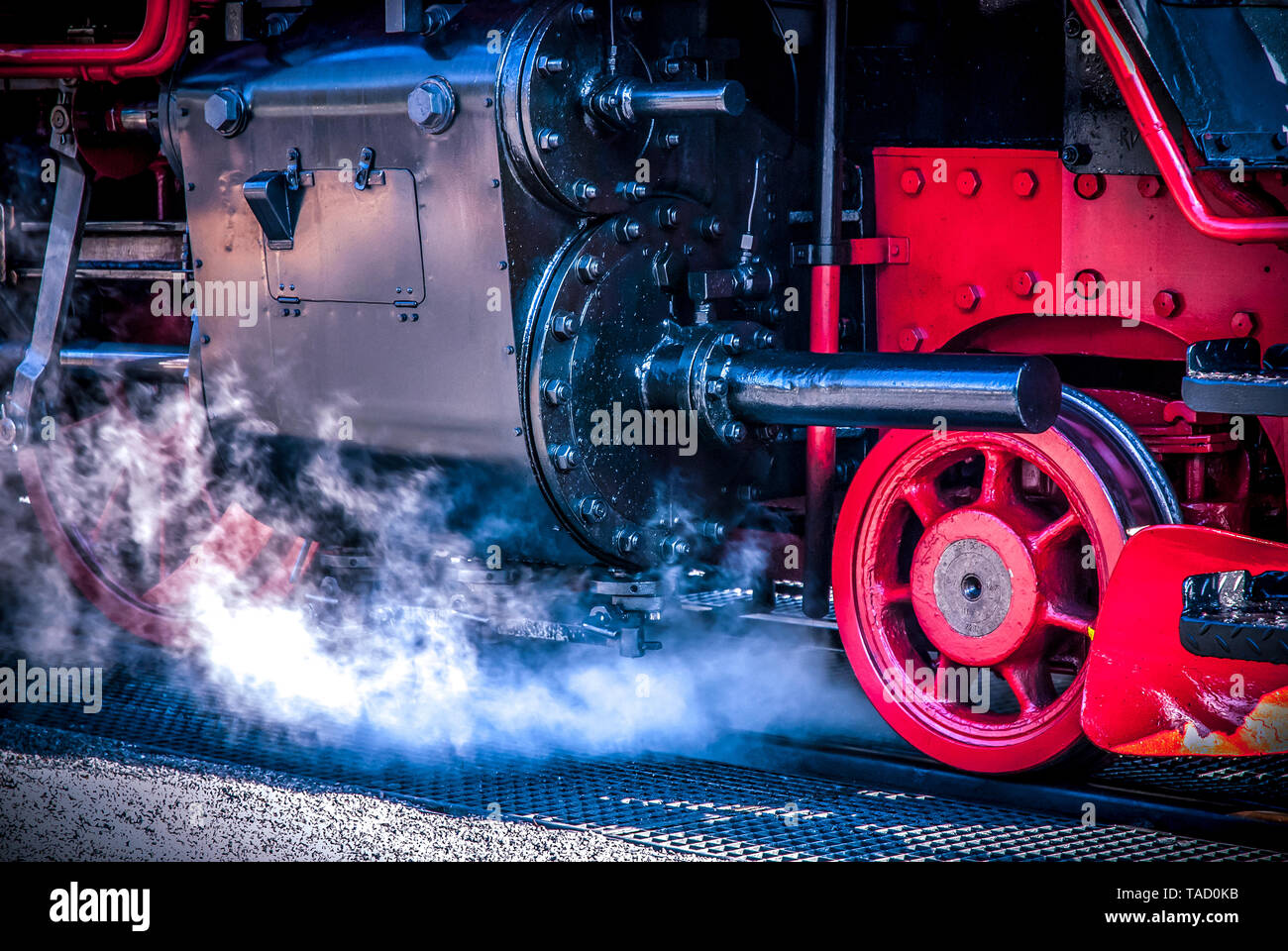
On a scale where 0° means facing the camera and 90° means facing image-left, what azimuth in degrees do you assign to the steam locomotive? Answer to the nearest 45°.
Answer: approximately 315°
